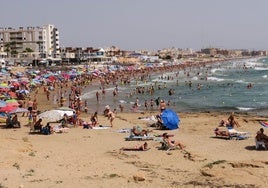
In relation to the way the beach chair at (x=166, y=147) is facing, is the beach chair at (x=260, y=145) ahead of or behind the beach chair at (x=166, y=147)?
ahead

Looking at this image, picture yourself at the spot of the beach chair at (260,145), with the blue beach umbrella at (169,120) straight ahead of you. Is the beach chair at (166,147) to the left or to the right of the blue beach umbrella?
left

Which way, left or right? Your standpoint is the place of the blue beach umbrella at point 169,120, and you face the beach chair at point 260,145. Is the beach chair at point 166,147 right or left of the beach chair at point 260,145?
right

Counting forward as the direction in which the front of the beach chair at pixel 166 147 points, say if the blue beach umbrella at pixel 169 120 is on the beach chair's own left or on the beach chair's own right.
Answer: on the beach chair's own left

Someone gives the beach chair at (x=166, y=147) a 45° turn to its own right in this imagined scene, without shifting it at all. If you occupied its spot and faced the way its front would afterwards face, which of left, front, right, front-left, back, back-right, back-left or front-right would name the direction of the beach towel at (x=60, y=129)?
back
